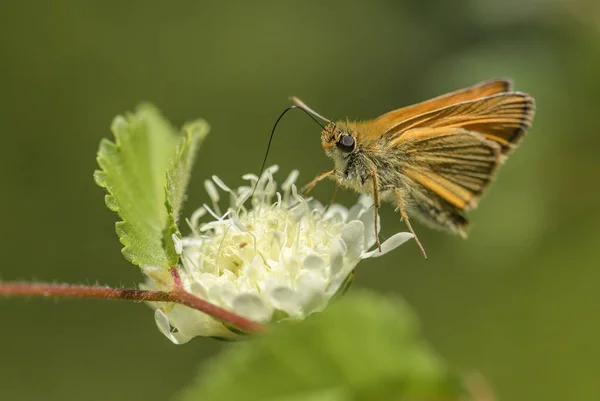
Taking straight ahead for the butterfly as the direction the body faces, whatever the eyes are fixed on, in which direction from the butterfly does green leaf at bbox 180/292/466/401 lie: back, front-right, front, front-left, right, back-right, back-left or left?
left

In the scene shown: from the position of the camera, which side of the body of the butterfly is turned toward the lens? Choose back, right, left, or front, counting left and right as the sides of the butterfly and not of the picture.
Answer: left

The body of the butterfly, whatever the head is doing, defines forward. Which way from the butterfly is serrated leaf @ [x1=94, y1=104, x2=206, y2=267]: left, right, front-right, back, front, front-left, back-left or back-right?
front-left
